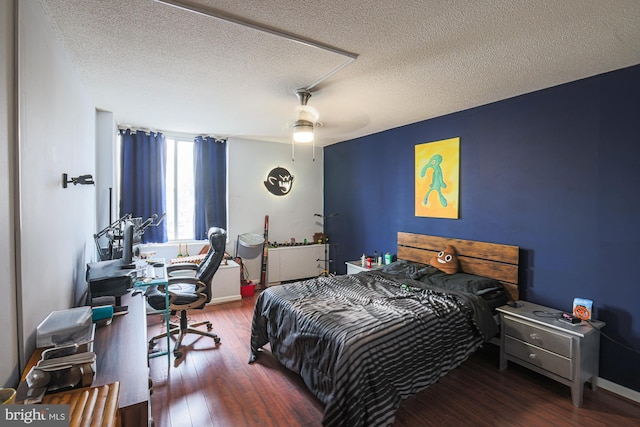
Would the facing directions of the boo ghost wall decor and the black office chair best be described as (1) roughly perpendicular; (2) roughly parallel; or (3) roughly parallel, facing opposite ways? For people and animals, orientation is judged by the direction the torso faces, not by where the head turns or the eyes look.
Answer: roughly perpendicular

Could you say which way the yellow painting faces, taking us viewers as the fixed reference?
facing the viewer and to the left of the viewer

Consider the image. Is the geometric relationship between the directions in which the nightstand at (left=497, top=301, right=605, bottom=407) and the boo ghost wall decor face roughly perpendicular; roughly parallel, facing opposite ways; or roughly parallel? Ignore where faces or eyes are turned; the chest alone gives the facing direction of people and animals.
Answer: roughly perpendicular

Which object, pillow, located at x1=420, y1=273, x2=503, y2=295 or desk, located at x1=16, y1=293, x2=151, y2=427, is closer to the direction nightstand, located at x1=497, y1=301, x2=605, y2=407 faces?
the desk

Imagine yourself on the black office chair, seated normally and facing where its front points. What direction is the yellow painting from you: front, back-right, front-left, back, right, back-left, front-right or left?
back

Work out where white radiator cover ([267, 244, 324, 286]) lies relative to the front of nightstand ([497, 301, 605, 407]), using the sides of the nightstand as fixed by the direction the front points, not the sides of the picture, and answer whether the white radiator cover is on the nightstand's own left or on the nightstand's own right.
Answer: on the nightstand's own right

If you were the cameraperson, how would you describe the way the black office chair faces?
facing to the left of the viewer

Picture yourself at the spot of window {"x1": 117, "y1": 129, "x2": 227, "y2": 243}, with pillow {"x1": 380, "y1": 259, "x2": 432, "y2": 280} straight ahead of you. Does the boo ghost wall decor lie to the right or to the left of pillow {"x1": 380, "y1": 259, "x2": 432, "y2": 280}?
left

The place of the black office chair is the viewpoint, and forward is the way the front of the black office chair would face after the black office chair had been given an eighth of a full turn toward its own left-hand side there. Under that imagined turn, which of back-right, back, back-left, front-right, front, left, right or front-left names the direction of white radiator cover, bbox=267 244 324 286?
back

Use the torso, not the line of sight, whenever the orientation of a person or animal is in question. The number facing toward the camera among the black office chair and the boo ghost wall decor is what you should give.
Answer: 1

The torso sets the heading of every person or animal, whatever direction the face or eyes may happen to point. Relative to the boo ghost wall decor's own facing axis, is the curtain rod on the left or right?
on its right

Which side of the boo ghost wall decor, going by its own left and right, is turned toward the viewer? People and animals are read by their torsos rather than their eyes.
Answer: front

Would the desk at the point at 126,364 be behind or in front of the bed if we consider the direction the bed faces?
in front
